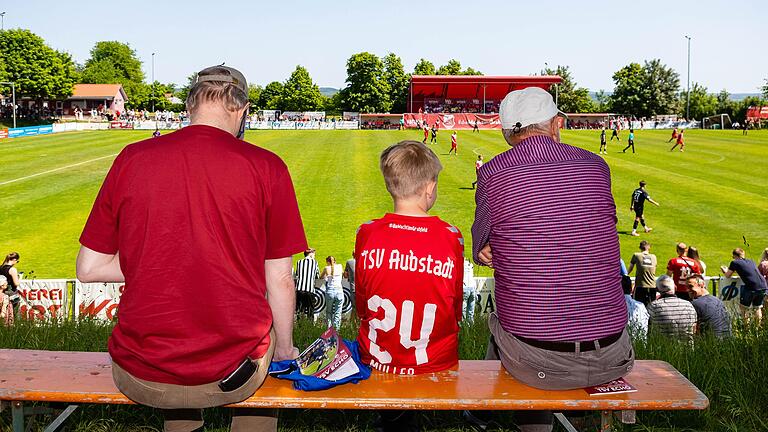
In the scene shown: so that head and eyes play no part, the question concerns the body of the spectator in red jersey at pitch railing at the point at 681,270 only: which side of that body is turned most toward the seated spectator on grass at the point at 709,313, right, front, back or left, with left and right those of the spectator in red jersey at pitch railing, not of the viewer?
back

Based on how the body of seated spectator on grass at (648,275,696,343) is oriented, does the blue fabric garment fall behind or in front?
behind

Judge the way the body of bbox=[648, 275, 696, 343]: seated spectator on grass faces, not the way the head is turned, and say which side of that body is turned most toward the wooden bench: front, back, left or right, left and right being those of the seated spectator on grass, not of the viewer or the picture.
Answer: back

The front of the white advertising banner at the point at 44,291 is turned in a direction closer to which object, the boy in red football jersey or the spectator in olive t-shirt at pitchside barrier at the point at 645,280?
the boy in red football jersey

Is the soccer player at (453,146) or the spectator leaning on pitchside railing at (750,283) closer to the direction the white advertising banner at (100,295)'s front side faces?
the spectator leaning on pitchside railing

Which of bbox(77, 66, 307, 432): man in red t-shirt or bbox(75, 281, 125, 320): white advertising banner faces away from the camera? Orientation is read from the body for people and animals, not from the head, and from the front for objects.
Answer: the man in red t-shirt

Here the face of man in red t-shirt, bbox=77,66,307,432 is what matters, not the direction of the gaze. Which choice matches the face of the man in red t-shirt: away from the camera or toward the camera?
away from the camera

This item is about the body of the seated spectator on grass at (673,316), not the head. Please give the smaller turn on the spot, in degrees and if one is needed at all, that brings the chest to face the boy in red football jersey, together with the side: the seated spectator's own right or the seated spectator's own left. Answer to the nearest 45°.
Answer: approximately 180°

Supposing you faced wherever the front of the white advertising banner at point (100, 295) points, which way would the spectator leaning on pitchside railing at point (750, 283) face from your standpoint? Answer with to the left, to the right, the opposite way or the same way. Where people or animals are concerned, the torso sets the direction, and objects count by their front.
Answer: the opposite way

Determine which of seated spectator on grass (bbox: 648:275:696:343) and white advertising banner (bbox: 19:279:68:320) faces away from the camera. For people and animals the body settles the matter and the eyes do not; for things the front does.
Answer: the seated spectator on grass

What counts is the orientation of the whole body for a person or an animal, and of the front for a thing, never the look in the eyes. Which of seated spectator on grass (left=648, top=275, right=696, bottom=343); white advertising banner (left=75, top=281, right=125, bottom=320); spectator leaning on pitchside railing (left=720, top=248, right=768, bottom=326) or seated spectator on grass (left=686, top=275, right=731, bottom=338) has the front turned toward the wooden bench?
the white advertising banner

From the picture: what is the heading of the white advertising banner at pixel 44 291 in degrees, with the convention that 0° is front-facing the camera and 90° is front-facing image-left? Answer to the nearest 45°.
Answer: approximately 0°

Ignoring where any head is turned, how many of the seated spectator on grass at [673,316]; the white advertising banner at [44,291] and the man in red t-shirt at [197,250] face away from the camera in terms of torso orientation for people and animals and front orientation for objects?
2

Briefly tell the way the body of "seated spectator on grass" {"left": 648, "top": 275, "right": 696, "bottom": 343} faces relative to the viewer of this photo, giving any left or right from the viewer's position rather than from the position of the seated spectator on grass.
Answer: facing away from the viewer

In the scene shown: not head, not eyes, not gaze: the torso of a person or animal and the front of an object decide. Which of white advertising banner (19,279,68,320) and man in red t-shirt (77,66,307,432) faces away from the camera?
the man in red t-shirt
